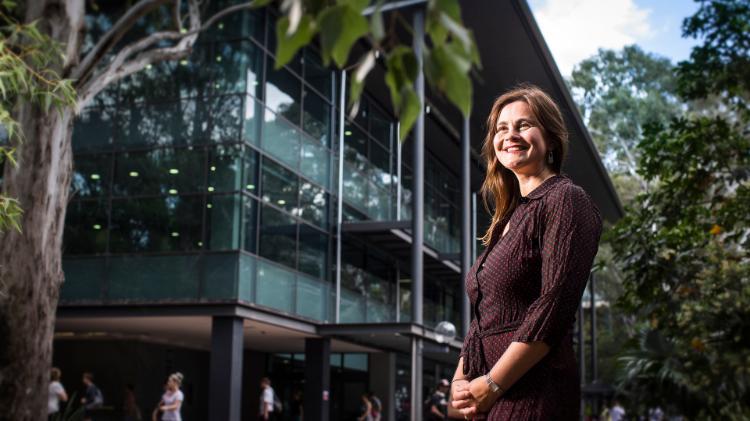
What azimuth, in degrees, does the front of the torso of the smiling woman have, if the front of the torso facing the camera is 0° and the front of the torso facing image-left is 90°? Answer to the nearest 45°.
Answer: approximately 45°

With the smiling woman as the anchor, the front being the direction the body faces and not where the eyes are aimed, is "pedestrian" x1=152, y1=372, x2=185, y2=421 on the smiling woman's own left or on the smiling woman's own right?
on the smiling woman's own right

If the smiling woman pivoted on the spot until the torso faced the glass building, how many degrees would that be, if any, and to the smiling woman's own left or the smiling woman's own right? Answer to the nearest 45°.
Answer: approximately 135° to the smiling woman's own right

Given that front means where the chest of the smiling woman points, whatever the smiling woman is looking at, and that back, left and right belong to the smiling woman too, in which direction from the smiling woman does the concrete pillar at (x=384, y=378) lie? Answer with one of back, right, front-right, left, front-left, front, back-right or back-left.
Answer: back-right

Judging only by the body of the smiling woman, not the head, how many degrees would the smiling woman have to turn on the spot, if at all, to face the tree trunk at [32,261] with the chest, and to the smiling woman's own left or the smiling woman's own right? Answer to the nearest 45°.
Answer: approximately 90° to the smiling woman's own right

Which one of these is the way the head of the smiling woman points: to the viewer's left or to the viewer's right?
to the viewer's left

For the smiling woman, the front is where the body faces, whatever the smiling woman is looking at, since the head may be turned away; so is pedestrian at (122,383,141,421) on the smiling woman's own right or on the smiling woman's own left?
on the smiling woman's own right
